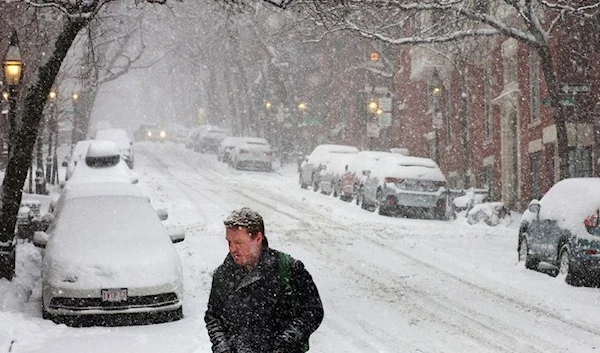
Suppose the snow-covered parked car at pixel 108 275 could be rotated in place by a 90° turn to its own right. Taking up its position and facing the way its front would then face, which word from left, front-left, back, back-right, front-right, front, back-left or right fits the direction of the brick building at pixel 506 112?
back-right

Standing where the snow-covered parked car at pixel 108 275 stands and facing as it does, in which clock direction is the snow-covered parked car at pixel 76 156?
the snow-covered parked car at pixel 76 156 is roughly at 6 o'clock from the snow-covered parked car at pixel 108 275.

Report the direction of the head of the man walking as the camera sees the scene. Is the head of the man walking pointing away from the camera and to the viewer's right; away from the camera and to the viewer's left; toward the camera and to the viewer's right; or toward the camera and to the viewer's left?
toward the camera and to the viewer's left

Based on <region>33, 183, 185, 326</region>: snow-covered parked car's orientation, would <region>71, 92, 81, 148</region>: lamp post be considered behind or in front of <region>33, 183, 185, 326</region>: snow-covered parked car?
behind

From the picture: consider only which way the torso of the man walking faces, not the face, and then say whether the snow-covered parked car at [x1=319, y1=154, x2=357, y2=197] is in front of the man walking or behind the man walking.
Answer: behind

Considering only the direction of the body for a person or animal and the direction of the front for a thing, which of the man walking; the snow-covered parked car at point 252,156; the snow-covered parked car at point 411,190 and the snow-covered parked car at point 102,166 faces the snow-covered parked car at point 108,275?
the snow-covered parked car at point 102,166

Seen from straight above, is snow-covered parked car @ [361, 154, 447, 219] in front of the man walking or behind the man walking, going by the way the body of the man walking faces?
behind
